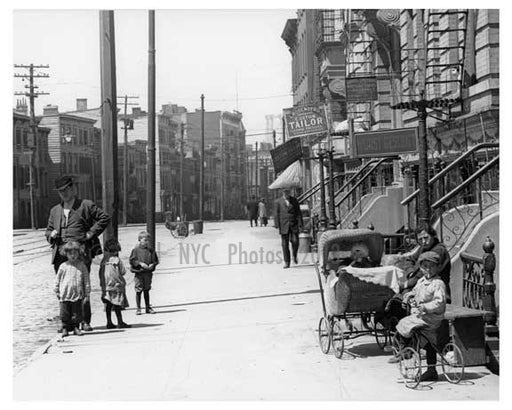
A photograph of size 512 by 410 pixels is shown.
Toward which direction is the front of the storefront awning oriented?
to the viewer's left

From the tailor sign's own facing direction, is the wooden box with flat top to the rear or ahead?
ahead

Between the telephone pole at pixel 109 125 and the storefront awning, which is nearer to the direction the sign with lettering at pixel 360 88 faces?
the telephone pole

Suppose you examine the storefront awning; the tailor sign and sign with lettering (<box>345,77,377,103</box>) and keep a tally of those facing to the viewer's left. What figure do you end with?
1

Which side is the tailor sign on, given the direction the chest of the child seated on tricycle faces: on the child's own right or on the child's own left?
on the child's own right

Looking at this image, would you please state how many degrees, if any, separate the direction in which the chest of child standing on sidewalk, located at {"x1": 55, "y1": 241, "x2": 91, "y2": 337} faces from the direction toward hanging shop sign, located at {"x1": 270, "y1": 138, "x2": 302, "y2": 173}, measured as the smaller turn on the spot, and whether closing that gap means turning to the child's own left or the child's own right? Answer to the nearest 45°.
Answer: approximately 135° to the child's own left

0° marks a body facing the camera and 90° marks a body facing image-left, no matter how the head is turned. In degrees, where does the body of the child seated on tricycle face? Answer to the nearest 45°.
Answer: approximately 45°
